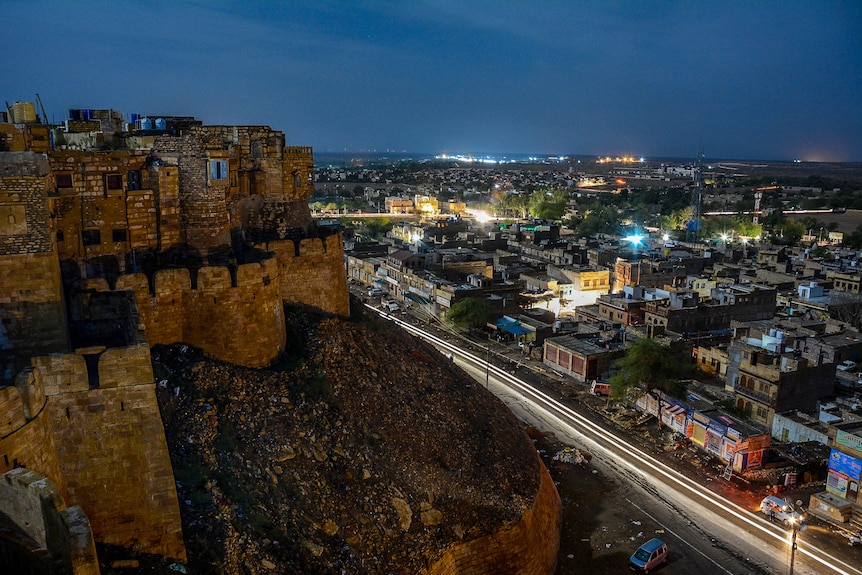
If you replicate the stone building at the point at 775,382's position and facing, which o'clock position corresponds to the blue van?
The blue van is roughly at 11 o'clock from the stone building.

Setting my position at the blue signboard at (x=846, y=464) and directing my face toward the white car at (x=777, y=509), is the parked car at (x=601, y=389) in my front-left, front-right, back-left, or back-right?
front-right

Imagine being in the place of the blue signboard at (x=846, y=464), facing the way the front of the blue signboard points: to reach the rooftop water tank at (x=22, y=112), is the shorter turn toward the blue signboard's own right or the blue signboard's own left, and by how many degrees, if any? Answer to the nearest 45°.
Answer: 0° — it already faces it

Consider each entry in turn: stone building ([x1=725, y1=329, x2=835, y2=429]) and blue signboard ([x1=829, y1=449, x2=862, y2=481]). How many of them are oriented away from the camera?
0

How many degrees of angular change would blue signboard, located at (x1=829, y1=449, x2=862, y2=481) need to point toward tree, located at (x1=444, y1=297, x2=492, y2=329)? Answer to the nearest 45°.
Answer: approximately 90° to its right

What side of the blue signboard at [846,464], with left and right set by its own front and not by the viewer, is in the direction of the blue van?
front

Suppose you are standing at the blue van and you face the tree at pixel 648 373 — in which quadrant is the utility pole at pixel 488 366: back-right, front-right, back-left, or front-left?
front-left

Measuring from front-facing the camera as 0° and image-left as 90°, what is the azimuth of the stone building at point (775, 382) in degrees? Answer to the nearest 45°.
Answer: approximately 45°

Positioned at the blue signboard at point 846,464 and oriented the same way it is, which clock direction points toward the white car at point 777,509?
The white car is roughly at 12 o'clock from the blue signboard.

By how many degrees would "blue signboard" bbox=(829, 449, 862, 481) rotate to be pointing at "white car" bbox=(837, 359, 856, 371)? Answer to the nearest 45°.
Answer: approximately 135° to its right

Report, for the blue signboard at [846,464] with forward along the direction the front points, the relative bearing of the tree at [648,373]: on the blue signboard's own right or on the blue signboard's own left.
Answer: on the blue signboard's own right

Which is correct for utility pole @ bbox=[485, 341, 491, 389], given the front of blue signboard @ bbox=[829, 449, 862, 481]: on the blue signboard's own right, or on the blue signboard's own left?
on the blue signboard's own right

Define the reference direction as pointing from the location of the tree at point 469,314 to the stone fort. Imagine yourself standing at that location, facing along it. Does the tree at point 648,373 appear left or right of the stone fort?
left

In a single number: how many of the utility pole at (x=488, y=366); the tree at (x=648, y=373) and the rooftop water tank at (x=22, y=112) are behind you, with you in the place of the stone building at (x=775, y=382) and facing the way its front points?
0

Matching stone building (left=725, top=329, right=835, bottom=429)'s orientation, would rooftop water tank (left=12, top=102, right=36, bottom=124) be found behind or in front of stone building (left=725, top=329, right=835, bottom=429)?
in front

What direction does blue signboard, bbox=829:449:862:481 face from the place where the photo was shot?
facing the viewer and to the left of the viewer

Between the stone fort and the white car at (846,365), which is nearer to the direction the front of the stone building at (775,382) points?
the stone fort

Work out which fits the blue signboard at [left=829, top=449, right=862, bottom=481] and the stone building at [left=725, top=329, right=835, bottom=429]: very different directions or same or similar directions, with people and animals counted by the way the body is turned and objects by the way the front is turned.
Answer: same or similar directions
